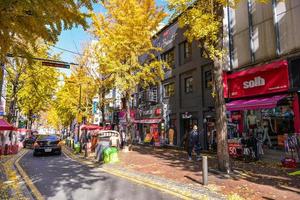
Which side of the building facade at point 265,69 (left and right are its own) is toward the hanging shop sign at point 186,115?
right

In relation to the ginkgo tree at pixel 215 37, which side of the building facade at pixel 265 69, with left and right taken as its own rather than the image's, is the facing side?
front

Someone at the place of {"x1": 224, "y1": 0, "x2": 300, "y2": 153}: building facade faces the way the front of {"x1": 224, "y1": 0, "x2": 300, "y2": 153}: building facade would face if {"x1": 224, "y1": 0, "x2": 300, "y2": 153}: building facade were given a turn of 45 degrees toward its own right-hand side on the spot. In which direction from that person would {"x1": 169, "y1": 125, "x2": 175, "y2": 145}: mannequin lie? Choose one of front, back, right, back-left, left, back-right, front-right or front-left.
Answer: front-right

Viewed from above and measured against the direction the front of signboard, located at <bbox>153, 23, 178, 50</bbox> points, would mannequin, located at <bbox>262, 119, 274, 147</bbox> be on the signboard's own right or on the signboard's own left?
on the signboard's own left

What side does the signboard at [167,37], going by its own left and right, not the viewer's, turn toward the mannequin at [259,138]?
left

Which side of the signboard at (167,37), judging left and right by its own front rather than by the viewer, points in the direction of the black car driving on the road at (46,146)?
front

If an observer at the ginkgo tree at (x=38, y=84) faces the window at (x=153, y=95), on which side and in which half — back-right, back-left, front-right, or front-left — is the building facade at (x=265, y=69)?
front-right

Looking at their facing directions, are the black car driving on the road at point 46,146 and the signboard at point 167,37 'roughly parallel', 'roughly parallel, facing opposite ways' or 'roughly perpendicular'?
roughly perpendicular

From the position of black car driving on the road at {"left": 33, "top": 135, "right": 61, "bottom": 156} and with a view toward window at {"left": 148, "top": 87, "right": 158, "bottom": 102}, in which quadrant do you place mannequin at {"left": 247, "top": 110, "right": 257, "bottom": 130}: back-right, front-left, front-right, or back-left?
front-right

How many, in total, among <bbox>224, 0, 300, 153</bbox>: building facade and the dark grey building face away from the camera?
0
